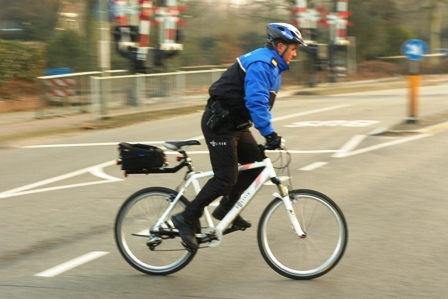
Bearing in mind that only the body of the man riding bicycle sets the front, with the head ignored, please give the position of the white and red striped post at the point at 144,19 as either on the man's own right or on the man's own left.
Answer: on the man's own left

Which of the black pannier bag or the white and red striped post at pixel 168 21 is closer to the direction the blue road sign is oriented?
the black pannier bag

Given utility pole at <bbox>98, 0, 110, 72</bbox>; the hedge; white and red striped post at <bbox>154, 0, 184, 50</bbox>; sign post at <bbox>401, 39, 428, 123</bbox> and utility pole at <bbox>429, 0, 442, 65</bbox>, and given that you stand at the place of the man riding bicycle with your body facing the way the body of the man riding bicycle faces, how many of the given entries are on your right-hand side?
0

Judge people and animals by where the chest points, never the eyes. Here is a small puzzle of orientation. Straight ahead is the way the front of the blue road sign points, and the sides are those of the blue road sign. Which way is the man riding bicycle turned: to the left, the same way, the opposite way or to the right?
to the left

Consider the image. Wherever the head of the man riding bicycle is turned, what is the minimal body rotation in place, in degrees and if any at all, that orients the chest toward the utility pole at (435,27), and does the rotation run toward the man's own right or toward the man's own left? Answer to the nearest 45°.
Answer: approximately 90° to the man's own left

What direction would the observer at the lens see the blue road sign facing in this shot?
facing the viewer

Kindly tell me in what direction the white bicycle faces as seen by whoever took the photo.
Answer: facing to the right of the viewer

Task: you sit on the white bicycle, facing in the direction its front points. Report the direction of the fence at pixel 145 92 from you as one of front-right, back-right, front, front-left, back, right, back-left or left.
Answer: left

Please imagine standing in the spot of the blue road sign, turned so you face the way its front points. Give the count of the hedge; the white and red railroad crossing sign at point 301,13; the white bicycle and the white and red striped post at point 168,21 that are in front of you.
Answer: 1

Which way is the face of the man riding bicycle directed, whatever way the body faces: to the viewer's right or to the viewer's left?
to the viewer's right

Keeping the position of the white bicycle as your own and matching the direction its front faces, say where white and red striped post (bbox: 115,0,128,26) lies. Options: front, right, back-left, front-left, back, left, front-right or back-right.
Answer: left

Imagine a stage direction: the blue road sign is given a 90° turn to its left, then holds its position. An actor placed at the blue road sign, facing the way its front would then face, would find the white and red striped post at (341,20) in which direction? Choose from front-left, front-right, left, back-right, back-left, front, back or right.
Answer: left

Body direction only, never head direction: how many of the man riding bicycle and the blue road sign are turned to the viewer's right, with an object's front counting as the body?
1

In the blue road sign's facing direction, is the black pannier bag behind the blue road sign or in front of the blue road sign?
in front

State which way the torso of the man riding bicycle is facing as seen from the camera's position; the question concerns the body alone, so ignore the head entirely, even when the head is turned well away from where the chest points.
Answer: to the viewer's right
